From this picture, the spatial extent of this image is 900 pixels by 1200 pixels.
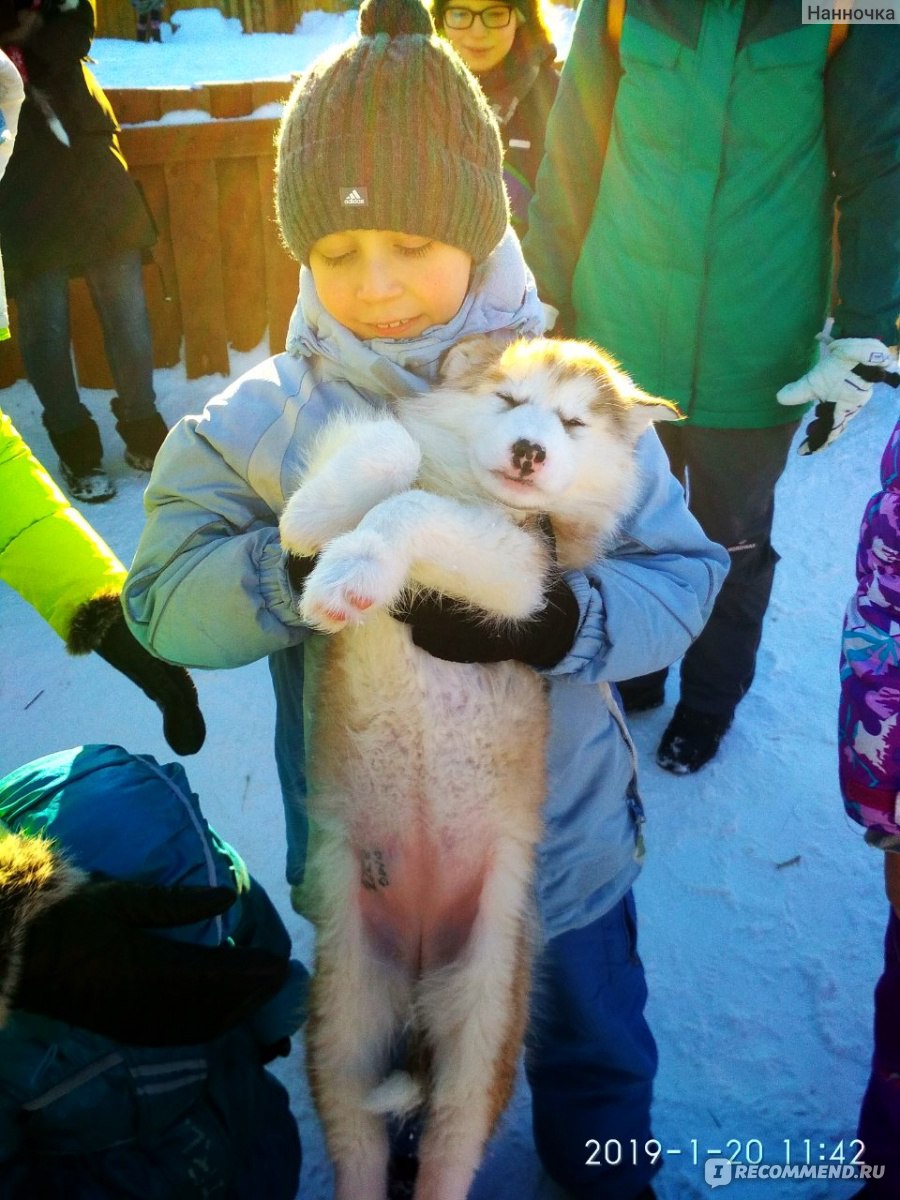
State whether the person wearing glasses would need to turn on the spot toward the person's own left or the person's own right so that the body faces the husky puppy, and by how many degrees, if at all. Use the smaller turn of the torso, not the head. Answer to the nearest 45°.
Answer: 0° — they already face it

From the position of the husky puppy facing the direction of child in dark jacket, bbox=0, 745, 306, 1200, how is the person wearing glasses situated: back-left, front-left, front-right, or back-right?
back-right

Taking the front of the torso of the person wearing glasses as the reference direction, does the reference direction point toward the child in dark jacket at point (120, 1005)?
yes

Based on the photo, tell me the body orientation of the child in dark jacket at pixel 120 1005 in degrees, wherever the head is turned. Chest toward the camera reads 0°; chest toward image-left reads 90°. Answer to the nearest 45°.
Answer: approximately 225°

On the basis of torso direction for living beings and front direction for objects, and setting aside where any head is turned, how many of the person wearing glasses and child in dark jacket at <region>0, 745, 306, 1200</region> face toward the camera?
1

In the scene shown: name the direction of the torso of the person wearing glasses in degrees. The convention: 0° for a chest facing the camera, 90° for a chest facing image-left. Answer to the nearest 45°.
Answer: approximately 0°

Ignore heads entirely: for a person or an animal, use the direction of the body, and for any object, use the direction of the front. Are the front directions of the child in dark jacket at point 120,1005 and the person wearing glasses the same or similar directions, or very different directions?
very different directions
